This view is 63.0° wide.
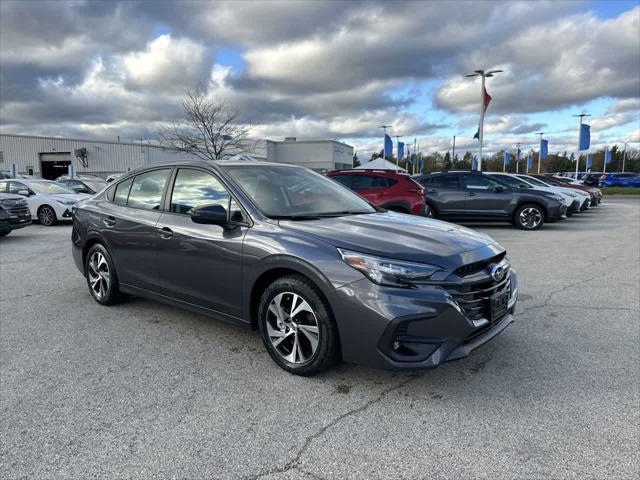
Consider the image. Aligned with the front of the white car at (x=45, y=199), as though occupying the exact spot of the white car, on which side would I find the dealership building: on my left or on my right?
on my left

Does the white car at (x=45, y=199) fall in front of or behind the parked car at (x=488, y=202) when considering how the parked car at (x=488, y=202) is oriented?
behind

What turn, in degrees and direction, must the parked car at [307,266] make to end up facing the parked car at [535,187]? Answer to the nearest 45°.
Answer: approximately 90° to its left

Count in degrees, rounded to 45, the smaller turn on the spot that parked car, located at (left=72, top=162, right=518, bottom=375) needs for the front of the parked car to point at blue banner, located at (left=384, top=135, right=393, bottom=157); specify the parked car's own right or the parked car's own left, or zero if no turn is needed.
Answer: approximately 135° to the parked car's own left

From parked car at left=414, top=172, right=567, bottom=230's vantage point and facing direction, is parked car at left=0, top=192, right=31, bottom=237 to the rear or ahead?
to the rear

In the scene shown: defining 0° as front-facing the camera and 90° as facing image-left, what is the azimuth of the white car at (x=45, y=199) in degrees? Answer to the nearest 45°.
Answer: approximately 315°

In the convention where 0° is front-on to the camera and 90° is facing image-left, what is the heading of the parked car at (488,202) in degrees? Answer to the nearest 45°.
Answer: approximately 270°

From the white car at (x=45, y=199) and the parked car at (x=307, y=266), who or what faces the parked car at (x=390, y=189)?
the white car

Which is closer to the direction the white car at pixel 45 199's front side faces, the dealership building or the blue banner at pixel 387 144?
the blue banner
